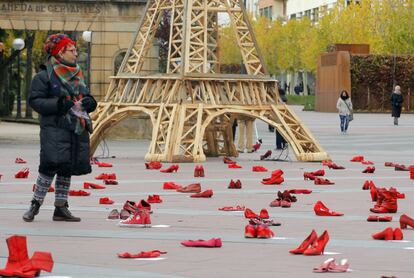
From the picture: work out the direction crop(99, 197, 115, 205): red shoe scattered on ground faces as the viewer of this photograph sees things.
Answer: facing to the right of the viewer

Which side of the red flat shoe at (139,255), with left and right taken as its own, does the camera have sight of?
left

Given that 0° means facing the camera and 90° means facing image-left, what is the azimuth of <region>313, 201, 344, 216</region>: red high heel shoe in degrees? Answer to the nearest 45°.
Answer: approximately 270°

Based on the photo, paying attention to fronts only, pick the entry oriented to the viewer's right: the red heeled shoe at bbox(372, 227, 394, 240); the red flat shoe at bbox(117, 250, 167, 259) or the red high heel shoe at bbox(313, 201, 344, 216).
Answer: the red high heel shoe

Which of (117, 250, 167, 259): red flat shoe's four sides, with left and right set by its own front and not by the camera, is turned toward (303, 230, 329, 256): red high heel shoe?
back

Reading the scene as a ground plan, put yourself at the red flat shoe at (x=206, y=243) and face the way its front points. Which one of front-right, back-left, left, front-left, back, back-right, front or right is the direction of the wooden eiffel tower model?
right

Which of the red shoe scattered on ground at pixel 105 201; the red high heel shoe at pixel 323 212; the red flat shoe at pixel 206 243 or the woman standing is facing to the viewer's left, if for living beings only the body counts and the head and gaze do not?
the red flat shoe

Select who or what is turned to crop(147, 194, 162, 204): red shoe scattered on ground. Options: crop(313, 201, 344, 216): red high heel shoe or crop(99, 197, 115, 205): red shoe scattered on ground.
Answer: crop(99, 197, 115, 205): red shoe scattered on ground

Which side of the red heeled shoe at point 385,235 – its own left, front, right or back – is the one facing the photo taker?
left

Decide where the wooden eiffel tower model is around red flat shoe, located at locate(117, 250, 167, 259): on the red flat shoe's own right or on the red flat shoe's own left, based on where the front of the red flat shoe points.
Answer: on the red flat shoe's own right

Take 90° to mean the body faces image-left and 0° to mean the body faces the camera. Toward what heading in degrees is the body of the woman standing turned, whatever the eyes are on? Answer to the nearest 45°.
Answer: approximately 315°
